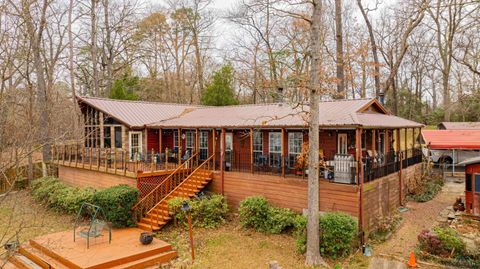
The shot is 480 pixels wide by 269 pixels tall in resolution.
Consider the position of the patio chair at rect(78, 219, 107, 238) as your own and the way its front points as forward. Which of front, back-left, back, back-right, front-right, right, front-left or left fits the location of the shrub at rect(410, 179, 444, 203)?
back-left

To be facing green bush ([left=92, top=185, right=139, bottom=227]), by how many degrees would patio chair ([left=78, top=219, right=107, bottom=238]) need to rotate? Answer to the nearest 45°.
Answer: approximately 180°

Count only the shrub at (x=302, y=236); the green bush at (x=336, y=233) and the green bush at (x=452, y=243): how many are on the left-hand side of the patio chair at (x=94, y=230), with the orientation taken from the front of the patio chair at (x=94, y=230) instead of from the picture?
3

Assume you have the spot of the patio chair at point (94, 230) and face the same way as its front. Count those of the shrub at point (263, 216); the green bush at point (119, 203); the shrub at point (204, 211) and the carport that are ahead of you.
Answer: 0

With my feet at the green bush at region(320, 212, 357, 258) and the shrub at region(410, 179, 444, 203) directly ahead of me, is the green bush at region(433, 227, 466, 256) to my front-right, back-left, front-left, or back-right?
front-right

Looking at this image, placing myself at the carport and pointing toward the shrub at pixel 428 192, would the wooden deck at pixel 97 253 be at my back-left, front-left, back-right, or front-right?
front-right

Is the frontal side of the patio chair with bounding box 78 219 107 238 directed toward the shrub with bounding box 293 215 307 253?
no

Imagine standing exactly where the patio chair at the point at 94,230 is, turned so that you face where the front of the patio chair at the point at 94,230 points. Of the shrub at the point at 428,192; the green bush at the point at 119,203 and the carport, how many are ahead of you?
0

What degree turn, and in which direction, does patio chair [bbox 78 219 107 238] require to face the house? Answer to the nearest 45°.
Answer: approximately 135° to its left

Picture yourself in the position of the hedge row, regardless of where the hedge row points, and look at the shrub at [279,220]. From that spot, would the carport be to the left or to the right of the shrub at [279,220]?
left

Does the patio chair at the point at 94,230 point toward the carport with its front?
no

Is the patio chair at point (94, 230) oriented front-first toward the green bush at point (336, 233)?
no

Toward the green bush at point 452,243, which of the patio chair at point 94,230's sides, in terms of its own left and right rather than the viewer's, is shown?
left

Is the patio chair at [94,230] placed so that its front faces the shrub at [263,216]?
no
